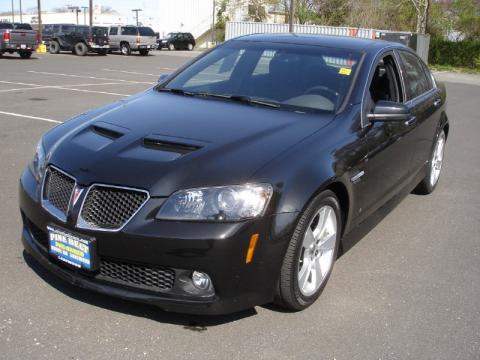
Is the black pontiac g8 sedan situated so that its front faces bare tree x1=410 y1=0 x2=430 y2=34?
no

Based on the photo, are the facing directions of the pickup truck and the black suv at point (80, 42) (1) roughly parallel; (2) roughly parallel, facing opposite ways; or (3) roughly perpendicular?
roughly parallel

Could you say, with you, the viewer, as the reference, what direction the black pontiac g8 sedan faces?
facing the viewer and to the left of the viewer

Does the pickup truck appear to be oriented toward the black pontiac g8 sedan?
no

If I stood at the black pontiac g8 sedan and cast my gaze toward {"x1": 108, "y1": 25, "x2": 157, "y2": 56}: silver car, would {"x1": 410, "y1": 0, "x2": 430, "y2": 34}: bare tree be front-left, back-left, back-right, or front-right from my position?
front-right

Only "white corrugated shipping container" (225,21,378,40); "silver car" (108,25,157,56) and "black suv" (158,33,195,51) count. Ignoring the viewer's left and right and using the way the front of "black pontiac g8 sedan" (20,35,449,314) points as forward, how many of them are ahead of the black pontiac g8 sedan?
0

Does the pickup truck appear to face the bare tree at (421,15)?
no

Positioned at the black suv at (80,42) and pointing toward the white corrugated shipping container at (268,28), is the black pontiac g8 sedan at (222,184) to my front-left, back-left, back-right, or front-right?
back-right

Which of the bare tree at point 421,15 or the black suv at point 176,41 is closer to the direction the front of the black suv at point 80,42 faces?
the black suv

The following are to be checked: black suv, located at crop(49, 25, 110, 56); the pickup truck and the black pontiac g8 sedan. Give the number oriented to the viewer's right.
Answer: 0

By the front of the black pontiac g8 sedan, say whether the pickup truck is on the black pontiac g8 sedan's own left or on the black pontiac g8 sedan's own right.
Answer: on the black pontiac g8 sedan's own right
